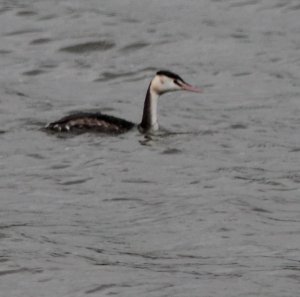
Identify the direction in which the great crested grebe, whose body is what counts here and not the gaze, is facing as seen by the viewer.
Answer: to the viewer's right
